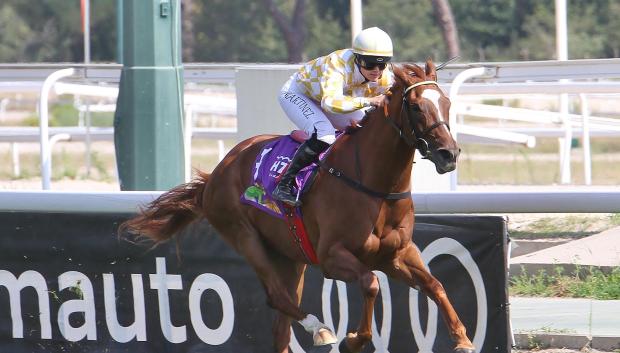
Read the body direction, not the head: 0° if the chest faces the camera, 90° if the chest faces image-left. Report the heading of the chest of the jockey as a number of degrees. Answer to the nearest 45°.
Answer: approximately 315°

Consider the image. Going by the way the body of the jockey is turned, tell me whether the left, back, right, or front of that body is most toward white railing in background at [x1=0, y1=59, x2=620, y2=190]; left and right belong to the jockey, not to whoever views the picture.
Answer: left

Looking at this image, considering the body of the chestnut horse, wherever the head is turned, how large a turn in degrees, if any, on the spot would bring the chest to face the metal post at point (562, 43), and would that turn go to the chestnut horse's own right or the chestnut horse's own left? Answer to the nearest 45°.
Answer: approximately 90° to the chestnut horse's own left

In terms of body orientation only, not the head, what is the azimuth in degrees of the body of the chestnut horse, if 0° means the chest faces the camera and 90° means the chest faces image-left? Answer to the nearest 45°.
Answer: approximately 315°

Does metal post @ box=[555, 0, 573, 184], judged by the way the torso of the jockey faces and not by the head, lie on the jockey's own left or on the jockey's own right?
on the jockey's own left
